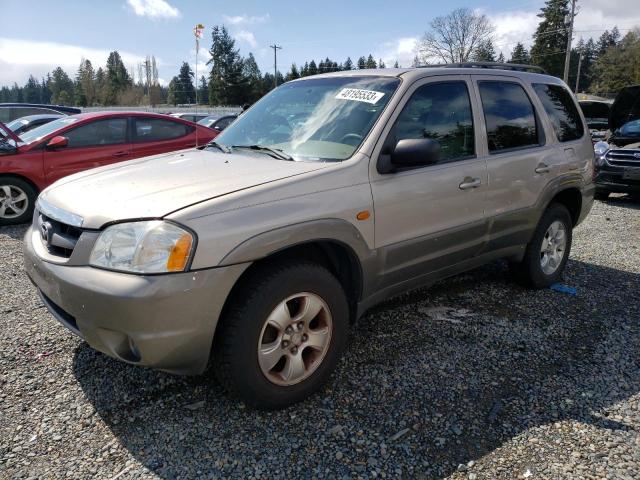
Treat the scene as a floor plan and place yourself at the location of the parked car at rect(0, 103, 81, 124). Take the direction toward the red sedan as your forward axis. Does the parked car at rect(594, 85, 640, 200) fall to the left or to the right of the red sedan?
left

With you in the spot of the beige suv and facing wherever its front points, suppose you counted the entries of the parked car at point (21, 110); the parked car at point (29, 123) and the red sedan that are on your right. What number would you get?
3

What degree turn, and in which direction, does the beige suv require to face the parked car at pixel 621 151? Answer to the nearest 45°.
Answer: approximately 180°

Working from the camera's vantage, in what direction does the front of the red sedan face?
facing to the left of the viewer

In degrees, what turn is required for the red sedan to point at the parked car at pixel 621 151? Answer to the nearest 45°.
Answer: approximately 180°

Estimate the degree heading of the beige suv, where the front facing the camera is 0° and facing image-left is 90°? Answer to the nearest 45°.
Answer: approximately 45°

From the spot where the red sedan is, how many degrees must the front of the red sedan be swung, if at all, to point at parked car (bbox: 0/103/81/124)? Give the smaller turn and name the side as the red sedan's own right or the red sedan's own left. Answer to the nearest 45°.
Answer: approximately 90° to the red sedan's own right

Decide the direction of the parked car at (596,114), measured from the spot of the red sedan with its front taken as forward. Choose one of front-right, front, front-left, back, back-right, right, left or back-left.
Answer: back

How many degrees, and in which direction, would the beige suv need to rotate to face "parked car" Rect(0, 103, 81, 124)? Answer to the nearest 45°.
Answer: approximately 90° to its right

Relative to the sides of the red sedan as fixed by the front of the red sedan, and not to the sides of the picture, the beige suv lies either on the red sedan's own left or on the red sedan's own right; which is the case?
on the red sedan's own left

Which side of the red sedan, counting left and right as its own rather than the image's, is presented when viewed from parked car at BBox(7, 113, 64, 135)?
right

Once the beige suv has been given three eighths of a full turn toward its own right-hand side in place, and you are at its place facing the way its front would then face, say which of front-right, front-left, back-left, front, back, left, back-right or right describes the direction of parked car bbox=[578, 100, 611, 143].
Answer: front-right
